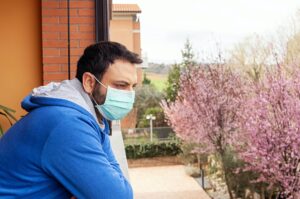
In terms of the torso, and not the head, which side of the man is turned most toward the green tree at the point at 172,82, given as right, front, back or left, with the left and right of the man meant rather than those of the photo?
left

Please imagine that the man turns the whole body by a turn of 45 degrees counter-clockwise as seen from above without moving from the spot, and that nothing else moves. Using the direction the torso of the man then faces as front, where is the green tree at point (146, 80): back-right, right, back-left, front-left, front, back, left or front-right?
front-left

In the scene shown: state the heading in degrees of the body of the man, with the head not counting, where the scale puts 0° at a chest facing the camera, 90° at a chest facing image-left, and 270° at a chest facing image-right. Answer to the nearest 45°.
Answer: approximately 270°

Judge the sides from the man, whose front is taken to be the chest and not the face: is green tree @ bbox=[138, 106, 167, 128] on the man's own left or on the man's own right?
on the man's own left

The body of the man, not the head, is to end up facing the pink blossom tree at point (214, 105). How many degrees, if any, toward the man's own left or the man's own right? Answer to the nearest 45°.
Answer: approximately 90° to the man's own left

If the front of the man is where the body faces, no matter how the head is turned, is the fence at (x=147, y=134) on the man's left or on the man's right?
on the man's left

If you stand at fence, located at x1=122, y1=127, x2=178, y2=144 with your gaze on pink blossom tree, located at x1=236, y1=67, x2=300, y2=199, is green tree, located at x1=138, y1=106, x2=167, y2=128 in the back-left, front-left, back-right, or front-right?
back-left
